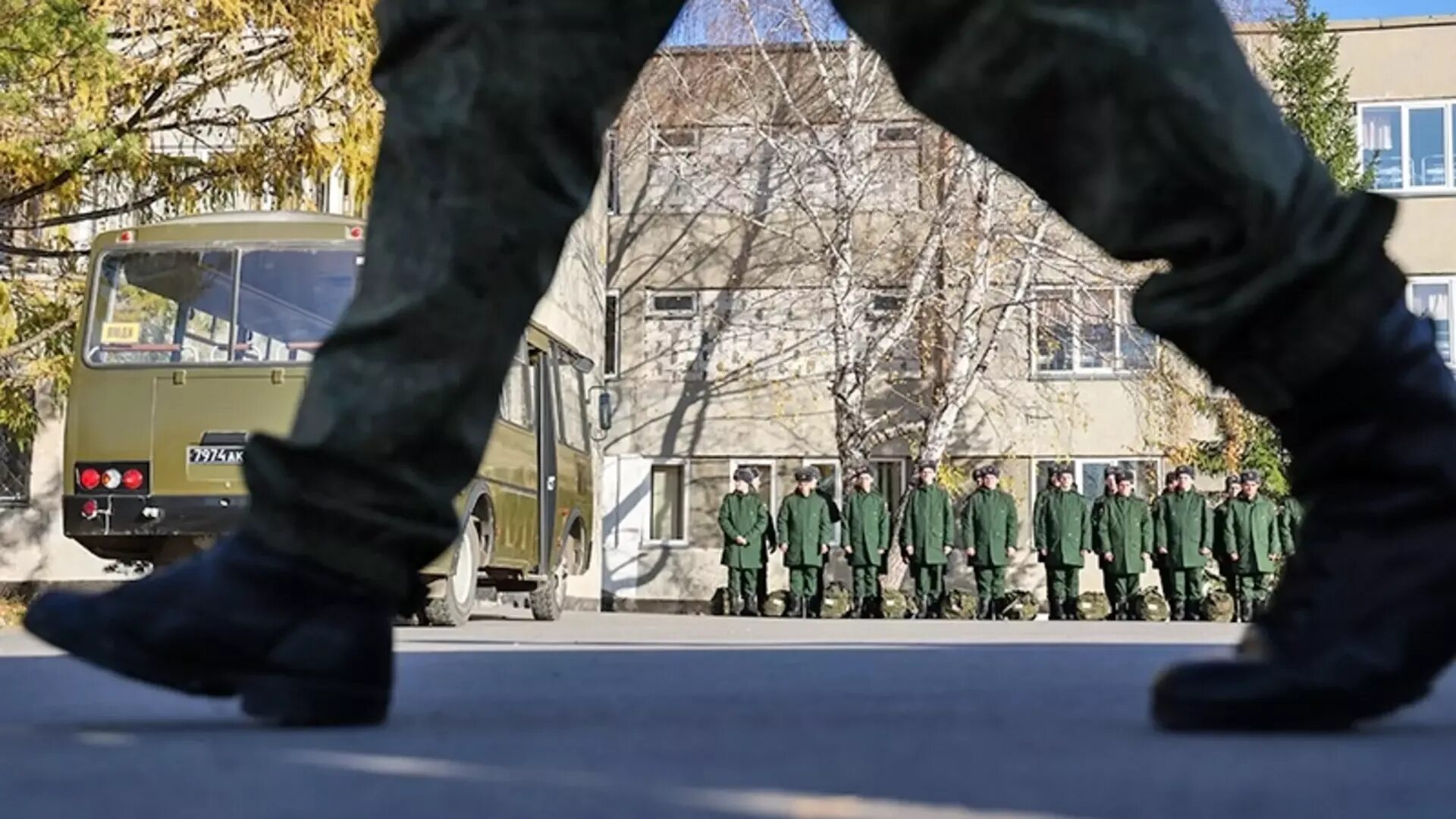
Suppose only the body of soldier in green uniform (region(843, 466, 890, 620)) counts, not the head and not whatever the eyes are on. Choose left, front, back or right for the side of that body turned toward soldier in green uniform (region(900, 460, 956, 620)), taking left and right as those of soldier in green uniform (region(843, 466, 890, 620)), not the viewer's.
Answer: left

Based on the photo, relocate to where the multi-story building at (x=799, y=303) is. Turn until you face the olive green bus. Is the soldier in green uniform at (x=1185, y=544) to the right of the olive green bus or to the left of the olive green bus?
left

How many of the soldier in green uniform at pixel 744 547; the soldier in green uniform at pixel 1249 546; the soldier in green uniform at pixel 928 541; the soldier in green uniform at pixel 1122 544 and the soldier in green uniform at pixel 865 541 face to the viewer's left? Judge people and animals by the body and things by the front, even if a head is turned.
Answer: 0

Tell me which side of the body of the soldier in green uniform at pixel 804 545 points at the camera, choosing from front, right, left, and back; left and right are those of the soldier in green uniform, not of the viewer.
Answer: front

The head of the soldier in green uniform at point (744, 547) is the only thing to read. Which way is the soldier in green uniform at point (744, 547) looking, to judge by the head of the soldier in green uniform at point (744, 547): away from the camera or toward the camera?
toward the camera

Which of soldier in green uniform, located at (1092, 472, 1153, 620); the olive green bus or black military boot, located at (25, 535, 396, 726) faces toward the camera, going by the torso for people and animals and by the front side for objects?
the soldier in green uniform

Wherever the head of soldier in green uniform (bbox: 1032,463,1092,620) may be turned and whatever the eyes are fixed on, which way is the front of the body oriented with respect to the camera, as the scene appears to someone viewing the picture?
toward the camera

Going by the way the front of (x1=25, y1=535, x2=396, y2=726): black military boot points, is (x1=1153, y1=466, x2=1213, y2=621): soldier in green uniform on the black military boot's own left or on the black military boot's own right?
on the black military boot's own right

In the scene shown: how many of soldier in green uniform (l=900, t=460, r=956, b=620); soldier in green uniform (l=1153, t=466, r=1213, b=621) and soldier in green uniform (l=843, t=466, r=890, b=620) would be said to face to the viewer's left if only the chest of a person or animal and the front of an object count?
0

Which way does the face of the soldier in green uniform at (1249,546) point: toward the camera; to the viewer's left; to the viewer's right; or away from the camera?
toward the camera

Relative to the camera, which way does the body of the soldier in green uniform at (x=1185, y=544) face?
toward the camera

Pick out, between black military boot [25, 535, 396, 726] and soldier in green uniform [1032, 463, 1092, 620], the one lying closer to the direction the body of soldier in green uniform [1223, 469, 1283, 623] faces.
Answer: the black military boot

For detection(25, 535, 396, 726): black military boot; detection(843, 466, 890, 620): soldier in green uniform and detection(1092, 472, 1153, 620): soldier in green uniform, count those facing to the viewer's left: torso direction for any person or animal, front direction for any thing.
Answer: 1

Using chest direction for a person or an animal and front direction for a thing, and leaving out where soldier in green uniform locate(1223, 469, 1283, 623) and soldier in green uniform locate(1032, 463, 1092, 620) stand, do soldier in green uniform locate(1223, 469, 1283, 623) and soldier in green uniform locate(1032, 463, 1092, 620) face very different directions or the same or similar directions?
same or similar directions

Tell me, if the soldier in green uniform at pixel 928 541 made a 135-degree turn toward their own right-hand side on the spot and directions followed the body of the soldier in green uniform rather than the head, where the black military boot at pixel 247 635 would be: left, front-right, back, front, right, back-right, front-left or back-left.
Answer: back-left

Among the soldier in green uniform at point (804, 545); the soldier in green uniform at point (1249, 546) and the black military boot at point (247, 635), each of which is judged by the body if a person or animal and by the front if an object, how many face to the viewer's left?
1

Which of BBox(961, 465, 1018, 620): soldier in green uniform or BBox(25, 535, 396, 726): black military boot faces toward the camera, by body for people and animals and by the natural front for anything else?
the soldier in green uniform

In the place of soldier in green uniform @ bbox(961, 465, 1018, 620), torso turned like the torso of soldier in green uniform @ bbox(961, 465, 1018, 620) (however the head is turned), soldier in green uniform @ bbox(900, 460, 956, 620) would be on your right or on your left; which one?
on your right
